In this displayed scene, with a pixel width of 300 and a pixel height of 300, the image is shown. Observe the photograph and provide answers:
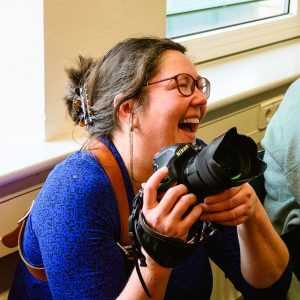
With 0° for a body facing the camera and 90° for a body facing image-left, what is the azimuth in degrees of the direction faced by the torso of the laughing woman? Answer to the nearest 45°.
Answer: approximately 315°

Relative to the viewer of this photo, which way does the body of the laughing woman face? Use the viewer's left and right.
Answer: facing the viewer and to the right of the viewer
